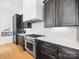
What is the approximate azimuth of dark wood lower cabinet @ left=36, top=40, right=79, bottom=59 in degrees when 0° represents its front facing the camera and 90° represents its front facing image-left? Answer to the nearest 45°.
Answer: approximately 45°
